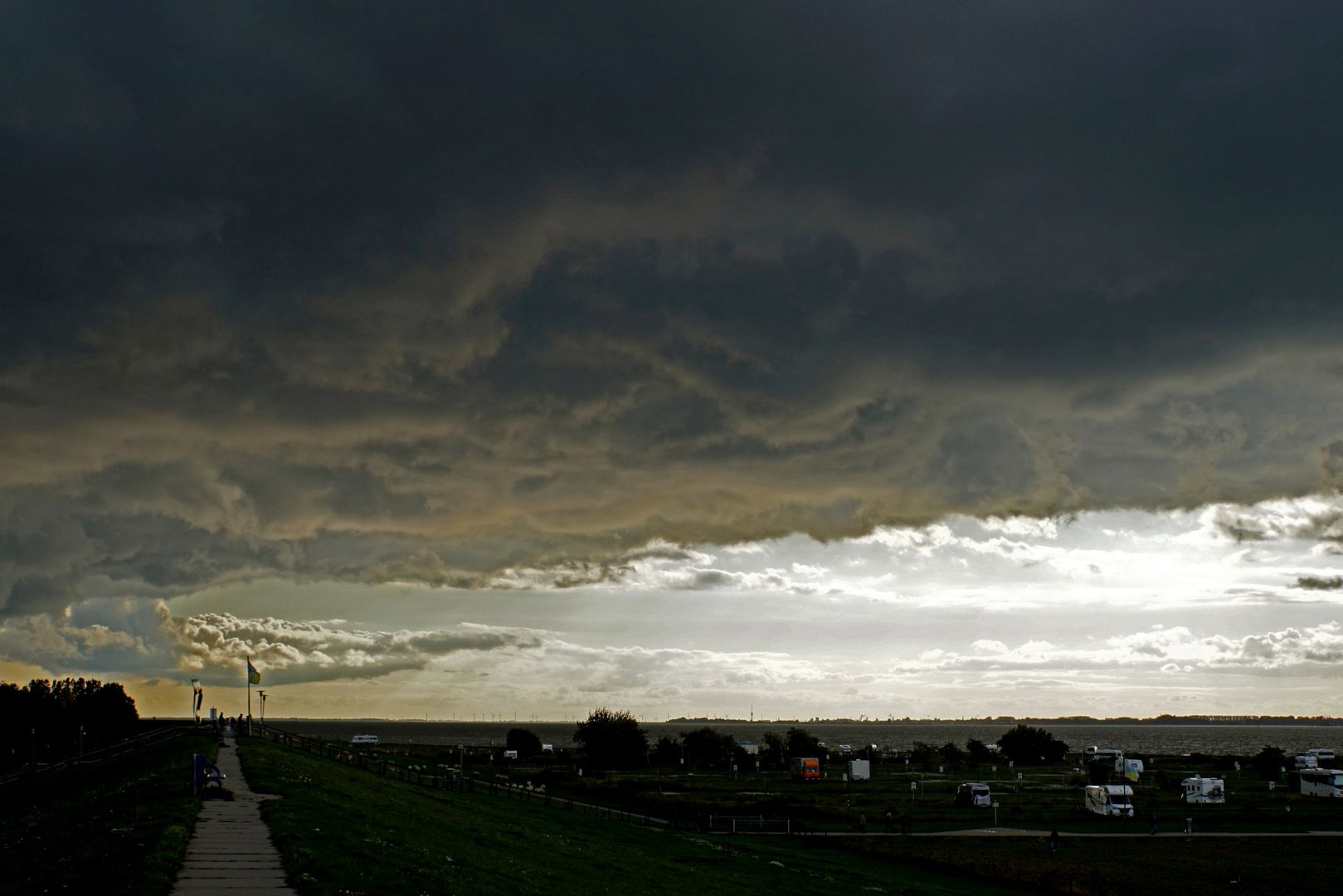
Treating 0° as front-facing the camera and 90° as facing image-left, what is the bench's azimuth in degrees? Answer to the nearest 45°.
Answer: approximately 270°
